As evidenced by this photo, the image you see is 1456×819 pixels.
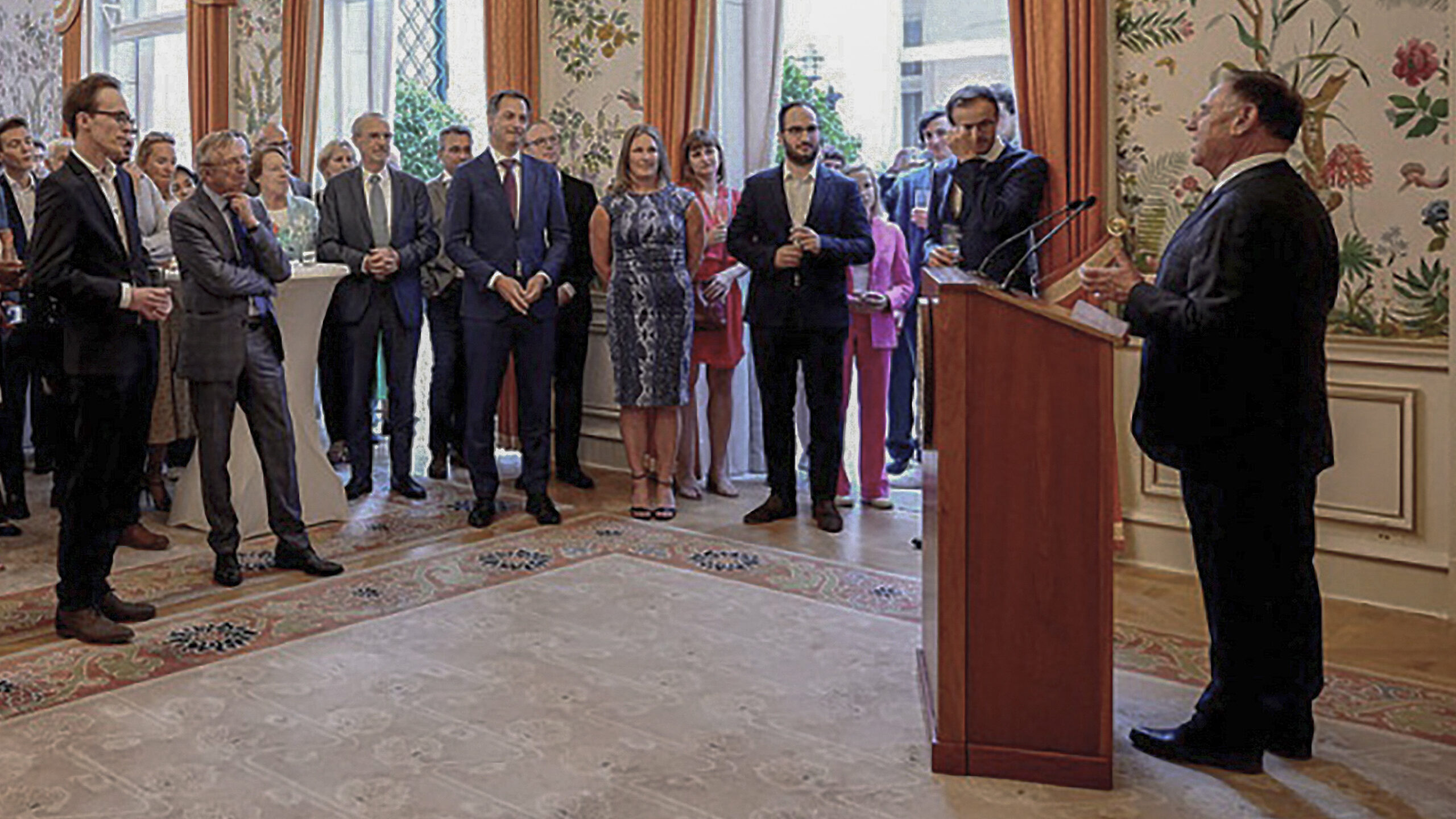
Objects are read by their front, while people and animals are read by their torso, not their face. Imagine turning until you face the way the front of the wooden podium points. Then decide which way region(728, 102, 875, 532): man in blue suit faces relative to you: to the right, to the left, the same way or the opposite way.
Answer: to the left

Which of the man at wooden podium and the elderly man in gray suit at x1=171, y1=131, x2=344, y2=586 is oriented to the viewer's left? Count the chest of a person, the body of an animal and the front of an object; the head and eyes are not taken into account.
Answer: the man at wooden podium

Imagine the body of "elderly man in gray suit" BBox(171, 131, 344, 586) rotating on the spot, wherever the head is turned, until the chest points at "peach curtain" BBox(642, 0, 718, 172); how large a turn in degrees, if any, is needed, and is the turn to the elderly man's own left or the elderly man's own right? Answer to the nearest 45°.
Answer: approximately 90° to the elderly man's own left

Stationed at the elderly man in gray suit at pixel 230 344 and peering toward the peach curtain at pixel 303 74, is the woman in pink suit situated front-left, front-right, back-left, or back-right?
front-right

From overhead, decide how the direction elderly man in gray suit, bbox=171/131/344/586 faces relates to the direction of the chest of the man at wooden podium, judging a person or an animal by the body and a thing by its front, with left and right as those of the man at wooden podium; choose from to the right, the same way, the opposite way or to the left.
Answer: the opposite way

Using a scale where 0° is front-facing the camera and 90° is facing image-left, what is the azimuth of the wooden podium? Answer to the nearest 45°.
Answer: approximately 90°

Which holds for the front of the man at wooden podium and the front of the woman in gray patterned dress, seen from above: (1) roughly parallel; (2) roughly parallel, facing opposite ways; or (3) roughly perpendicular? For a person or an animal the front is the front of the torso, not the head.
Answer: roughly perpendicular

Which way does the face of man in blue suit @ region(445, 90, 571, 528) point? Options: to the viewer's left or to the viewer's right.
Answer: to the viewer's right

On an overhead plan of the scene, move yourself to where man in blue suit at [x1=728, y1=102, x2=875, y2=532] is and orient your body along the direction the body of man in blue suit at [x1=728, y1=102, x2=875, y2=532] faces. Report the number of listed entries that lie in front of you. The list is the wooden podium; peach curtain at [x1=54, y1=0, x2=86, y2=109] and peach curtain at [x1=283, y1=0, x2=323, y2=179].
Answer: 1

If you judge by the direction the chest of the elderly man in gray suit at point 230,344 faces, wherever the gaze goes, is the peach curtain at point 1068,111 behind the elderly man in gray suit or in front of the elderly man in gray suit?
in front

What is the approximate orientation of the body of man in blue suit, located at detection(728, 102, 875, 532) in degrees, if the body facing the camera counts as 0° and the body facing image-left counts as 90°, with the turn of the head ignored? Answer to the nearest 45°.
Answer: approximately 0°

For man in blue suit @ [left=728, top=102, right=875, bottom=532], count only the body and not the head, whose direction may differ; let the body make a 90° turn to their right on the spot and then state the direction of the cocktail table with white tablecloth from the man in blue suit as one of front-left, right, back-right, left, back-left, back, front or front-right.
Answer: front

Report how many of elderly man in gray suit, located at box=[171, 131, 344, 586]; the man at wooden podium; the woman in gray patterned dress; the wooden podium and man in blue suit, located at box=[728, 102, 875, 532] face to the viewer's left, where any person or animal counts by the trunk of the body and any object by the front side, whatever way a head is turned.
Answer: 2

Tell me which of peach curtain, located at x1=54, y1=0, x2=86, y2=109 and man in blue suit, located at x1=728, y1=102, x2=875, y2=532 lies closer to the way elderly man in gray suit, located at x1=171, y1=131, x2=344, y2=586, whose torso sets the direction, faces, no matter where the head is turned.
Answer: the man in blue suit
